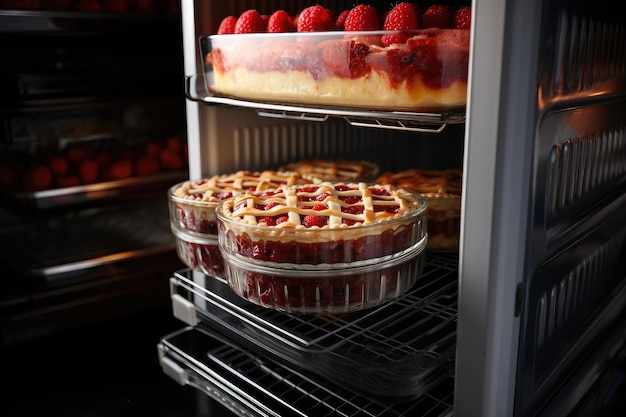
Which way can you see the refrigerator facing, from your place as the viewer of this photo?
facing the viewer and to the left of the viewer

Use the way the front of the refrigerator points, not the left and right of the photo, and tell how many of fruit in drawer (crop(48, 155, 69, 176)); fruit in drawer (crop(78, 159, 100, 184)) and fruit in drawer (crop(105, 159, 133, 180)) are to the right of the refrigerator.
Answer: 3

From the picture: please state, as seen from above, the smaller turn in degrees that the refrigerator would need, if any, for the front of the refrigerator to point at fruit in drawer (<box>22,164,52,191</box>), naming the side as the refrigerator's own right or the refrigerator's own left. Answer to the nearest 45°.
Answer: approximately 90° to the refrigerator's own right

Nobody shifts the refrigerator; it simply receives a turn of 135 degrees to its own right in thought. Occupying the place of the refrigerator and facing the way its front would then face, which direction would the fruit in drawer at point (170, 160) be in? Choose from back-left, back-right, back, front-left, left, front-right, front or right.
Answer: front-left

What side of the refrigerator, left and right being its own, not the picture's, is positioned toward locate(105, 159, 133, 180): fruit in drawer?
right

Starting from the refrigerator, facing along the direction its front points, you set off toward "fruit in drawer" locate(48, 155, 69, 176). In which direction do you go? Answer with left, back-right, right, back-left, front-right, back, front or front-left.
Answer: right
